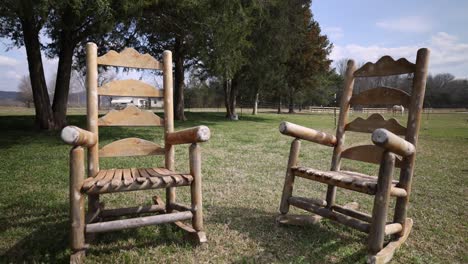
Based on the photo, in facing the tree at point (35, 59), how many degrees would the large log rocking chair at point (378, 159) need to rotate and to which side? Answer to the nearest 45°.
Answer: approximately 45° to its right

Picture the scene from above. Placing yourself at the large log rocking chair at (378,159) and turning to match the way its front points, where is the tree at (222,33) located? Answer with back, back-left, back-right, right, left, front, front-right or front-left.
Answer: right

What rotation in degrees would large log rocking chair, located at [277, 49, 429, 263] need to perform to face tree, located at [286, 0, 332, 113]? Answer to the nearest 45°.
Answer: approximately 135° to its right

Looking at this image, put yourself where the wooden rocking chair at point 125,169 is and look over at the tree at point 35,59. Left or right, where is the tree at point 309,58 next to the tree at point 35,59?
right

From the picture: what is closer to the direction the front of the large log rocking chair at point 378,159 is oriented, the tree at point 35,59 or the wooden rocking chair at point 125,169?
the wooden rocking chair

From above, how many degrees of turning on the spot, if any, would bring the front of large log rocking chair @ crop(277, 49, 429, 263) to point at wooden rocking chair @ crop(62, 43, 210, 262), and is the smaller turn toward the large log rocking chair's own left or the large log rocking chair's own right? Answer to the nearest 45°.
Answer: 0° — it already faces it

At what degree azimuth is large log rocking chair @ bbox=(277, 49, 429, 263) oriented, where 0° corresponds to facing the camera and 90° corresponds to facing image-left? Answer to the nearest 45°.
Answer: approximately 45°

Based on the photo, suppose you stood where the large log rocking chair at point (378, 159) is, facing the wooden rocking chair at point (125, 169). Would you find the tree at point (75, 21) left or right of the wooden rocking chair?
right
